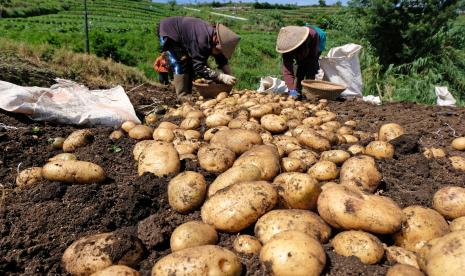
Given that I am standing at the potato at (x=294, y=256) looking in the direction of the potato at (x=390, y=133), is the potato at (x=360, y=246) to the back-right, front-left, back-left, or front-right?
front-right

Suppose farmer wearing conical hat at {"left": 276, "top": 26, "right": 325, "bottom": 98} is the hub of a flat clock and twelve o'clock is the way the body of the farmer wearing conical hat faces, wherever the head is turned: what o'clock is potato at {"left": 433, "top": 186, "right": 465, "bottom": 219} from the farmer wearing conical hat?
The potato is roughly at 10 o'clock from the farmer wearing conical hat.

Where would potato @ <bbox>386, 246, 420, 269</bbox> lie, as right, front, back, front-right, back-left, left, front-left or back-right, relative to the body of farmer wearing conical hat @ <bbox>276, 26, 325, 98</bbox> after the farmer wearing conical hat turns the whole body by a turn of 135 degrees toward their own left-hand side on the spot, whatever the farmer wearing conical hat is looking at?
right

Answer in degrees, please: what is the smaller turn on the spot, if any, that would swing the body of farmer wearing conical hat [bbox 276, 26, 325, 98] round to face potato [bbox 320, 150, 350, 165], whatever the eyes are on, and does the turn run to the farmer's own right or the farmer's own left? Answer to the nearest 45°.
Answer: approximately 45° to the farmer's own left

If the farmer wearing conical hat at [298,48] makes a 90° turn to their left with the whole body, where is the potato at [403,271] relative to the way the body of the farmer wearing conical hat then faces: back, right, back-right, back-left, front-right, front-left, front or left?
front-right

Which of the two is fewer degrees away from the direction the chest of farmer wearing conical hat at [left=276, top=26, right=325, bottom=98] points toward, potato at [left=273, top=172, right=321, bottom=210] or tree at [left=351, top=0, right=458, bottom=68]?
the potato

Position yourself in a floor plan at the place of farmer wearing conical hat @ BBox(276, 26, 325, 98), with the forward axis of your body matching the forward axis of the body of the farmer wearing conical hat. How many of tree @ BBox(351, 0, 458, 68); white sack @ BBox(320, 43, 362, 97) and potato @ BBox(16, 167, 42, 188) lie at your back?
2

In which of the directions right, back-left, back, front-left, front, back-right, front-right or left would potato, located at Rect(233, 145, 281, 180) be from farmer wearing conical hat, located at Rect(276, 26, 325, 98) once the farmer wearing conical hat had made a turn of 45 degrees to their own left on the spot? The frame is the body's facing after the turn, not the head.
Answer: front

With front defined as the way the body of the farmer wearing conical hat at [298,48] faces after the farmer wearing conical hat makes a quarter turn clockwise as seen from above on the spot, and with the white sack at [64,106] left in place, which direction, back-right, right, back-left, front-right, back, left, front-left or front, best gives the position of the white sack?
left

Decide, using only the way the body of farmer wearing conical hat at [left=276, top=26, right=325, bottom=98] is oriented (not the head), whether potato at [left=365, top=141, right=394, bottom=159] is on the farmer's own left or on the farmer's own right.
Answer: on the farmer's own left

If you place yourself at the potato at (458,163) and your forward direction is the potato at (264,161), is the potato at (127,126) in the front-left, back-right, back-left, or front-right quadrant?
front-right

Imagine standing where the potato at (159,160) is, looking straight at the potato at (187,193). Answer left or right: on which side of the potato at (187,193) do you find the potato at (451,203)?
left

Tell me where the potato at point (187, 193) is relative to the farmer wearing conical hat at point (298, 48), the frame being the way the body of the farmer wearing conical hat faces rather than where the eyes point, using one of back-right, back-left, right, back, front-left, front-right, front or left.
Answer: front-left

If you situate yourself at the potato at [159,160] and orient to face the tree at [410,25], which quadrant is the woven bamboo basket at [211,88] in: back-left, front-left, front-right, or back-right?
front-left

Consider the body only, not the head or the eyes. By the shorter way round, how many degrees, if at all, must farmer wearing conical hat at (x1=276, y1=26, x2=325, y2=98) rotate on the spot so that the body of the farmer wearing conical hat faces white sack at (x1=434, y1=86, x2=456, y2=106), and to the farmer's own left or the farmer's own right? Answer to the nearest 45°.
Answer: approximately 135° to the farmer's own left

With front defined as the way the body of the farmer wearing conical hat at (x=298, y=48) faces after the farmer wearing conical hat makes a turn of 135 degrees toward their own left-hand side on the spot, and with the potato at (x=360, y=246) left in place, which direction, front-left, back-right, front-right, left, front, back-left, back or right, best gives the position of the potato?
right

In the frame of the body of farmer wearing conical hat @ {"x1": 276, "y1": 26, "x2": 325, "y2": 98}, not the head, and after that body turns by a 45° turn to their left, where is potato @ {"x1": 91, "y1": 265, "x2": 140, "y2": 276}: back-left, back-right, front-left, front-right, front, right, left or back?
front

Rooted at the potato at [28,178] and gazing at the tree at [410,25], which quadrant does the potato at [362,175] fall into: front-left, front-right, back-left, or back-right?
front-right

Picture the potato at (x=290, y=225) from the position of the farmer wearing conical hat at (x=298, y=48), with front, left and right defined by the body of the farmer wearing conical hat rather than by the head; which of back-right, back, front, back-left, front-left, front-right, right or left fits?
front-left

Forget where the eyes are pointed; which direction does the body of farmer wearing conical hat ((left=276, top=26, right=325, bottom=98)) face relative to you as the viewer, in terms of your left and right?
facing the viewer and to the left of the viewer
